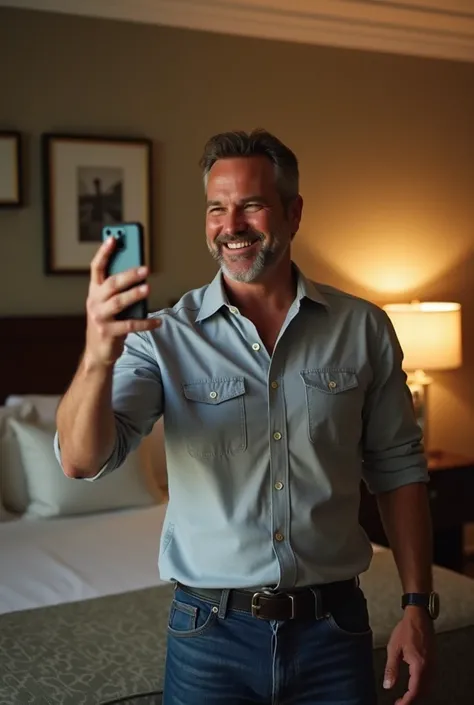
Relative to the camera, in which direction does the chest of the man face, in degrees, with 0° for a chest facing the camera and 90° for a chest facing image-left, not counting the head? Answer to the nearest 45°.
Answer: approximately 0°

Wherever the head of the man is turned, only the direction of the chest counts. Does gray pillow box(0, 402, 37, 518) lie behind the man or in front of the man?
behind

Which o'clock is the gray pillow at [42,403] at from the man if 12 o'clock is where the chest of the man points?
The gray pillow is roughly at 5 o'clock from the man.
